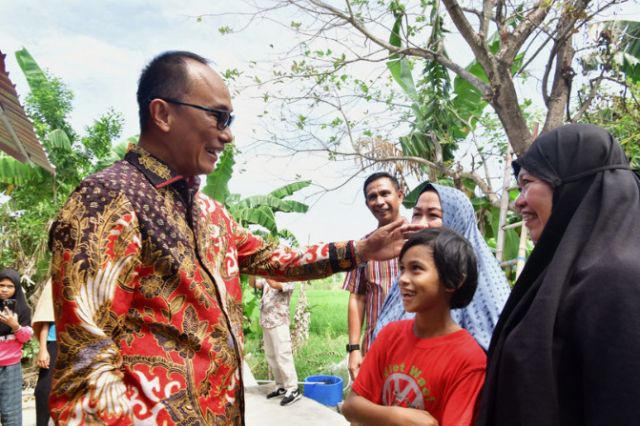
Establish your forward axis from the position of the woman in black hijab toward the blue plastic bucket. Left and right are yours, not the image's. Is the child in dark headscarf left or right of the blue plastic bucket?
left

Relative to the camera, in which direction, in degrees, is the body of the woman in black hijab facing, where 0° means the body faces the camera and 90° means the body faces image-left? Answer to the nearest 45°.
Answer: approximately 90°

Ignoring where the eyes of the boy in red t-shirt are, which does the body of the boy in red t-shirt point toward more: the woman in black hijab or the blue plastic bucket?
the woman in black hijab

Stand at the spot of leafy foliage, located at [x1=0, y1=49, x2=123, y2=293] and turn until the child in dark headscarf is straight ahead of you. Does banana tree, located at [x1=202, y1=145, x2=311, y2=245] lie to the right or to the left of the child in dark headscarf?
left

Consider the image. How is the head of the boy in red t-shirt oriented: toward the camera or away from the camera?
toward the camera

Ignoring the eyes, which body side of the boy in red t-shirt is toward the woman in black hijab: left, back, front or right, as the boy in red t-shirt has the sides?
left

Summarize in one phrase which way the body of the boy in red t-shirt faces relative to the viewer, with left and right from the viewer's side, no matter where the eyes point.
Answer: facing the viewer and to the left of the viewer

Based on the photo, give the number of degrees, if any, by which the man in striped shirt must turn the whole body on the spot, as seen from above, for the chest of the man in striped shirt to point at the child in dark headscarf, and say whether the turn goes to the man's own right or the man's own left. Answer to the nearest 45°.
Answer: approximately 90° to the man's own right

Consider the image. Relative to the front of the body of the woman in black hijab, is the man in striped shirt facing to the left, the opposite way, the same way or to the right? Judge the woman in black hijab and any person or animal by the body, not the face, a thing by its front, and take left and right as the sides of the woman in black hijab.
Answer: to the left

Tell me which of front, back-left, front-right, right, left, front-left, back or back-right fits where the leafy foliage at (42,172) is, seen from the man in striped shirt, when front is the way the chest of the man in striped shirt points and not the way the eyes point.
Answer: back-right

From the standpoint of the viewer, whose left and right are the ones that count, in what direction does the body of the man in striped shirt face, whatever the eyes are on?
facing the viewer

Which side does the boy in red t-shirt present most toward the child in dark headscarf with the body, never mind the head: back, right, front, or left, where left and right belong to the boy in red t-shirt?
right

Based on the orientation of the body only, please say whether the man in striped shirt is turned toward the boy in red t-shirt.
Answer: yes

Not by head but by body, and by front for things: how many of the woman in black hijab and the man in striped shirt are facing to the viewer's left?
1
